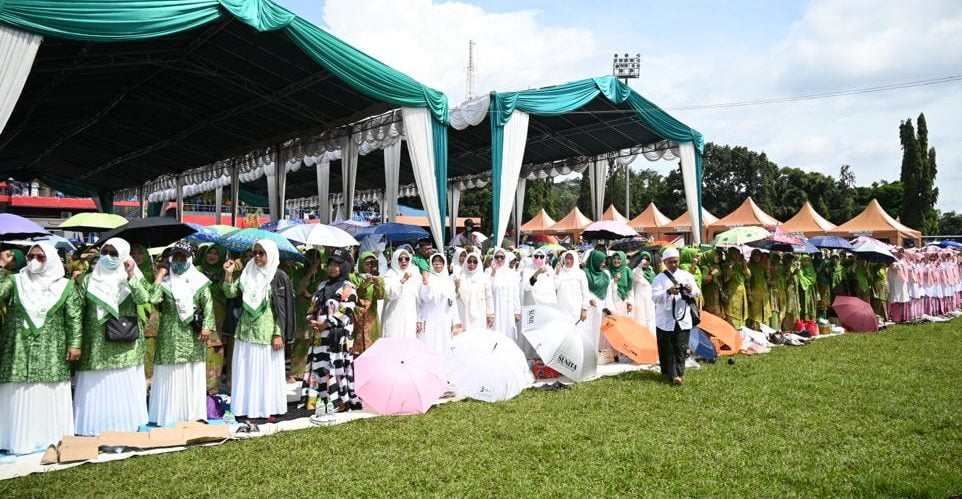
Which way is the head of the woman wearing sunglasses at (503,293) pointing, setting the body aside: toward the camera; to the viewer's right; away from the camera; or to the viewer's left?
toward the camera

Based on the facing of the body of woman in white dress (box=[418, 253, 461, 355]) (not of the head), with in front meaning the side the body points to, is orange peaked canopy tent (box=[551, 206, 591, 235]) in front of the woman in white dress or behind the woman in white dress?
behind

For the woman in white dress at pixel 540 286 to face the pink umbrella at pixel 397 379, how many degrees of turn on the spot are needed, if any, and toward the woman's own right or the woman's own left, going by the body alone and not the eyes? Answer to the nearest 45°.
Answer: approximately 45° to the woman's own right

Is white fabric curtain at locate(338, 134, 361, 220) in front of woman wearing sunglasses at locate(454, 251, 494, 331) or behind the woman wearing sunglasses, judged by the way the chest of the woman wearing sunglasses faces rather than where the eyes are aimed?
behind

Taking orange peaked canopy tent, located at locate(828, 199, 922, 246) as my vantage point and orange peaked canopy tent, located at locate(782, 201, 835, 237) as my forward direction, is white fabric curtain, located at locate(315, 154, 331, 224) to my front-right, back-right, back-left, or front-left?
front-left

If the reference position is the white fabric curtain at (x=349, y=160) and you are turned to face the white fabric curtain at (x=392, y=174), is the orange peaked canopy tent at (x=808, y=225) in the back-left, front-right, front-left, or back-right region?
front-left

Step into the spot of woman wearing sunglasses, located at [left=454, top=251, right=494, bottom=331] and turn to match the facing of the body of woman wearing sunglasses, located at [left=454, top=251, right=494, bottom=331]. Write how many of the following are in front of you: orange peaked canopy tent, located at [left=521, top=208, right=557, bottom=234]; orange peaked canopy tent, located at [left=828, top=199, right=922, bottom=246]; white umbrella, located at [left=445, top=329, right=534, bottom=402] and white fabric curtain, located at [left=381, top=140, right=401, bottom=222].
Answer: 1

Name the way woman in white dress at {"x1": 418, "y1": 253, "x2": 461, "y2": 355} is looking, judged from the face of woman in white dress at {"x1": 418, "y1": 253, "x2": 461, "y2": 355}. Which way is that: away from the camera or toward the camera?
toward the camera

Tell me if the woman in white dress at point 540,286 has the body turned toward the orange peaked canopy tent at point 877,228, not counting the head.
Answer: no

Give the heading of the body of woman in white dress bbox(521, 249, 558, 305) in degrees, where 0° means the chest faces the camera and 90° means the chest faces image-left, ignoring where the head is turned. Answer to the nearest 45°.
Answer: approximately 0°

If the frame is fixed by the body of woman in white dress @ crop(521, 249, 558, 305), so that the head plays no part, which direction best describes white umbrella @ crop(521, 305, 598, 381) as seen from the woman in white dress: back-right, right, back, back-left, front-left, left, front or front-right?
front

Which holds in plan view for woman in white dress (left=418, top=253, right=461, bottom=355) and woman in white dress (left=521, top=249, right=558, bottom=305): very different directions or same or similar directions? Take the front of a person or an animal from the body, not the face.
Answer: same or similar directions

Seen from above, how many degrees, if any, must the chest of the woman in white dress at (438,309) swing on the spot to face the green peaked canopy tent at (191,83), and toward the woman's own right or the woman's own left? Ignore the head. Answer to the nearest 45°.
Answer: approximately 135° to the woman's own right

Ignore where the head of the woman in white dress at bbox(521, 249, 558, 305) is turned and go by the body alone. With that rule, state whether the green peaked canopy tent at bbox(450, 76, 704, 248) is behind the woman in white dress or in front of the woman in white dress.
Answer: behind

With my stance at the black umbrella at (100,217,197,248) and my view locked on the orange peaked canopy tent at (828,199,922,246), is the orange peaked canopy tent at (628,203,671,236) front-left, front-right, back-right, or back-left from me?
front-left

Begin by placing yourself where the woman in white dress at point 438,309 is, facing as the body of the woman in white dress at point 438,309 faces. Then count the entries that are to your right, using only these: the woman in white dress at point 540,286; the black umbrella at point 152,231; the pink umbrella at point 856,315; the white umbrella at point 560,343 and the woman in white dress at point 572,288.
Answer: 1

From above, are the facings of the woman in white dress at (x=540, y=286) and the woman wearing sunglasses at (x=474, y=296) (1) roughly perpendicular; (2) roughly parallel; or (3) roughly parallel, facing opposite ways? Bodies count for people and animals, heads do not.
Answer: roughly parallel

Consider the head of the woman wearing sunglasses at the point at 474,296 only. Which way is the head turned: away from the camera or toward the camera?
toward the camera

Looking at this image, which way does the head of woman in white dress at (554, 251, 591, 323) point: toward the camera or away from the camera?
toward the camera

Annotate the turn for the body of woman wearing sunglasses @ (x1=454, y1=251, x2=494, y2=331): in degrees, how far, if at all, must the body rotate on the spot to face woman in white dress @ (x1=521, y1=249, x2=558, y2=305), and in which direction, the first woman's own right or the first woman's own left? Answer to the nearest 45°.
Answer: approximately 135° to the first woman's own left

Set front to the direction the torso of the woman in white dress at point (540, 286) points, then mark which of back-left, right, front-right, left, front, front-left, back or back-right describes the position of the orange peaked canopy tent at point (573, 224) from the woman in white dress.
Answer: back

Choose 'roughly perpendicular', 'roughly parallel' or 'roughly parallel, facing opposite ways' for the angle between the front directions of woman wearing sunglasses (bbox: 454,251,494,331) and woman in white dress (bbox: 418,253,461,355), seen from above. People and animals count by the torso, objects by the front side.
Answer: roughly parallel

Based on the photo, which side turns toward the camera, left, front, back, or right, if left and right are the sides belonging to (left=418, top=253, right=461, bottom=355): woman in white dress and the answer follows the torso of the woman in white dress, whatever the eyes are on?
front

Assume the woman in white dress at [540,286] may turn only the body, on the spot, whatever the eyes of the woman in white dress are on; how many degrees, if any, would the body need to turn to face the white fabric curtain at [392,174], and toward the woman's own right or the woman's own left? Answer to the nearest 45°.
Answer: approximately 135° to the woman's own right
